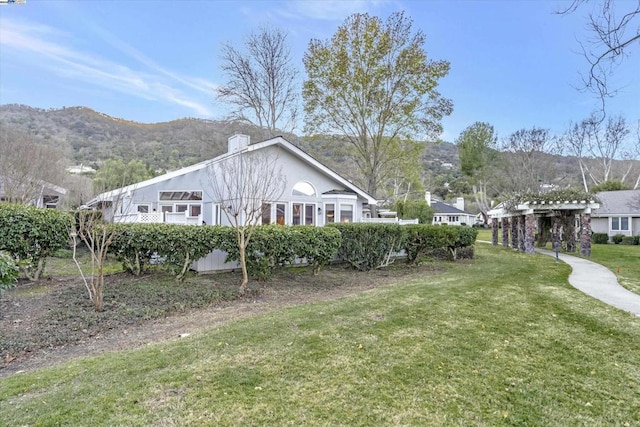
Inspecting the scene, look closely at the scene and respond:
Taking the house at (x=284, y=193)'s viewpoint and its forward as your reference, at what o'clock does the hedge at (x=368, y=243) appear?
The hedge is roughly at 11 o'clock from the house.

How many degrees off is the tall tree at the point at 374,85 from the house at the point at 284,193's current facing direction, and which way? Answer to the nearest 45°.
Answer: approximately 135° to its left

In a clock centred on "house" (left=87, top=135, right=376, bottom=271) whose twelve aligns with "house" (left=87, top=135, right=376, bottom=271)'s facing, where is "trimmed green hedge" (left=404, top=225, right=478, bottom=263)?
The trimmed green hedge is roughly at 10 o'clock from the house.

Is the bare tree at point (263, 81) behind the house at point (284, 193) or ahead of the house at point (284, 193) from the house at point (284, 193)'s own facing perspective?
behind

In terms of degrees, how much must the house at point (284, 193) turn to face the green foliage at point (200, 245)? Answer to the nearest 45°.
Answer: approximately 45° to its right

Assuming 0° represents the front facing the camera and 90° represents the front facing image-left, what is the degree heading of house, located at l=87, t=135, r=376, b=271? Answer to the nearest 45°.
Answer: approximately 0°

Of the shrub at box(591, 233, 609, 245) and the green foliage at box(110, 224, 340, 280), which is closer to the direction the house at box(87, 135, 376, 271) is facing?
the green foliage

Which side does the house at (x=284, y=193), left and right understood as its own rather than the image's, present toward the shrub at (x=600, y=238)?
left

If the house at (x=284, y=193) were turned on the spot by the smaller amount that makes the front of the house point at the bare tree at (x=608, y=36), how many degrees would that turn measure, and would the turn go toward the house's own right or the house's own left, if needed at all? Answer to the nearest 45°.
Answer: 0° — it already faces it

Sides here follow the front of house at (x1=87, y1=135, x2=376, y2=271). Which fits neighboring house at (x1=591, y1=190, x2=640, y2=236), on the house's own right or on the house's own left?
on the house's own left

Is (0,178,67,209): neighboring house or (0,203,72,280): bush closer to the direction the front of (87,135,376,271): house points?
the bush
